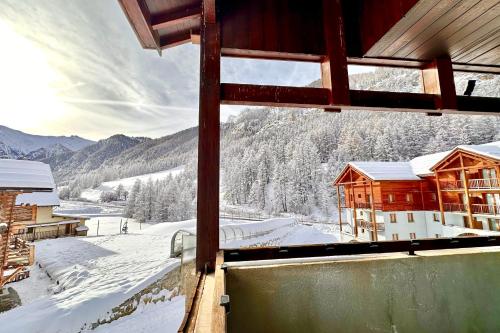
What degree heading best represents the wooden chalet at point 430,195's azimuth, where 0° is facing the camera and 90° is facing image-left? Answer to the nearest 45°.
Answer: approximately 45°

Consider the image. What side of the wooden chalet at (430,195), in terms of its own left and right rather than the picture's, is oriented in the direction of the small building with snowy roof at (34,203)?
front

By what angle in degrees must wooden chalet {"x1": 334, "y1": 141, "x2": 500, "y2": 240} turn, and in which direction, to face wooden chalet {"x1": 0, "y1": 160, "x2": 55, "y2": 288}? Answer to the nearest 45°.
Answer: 0° — it already faces it
